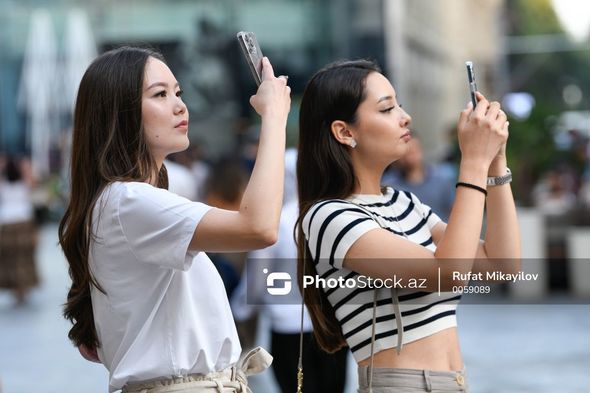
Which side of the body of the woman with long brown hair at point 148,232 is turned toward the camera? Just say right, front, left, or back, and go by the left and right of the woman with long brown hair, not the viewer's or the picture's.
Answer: right

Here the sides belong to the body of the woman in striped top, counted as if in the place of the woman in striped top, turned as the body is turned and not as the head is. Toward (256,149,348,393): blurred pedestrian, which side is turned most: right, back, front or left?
left

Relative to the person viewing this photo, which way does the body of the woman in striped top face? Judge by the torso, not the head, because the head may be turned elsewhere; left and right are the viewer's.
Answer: facing to the right of the viewer

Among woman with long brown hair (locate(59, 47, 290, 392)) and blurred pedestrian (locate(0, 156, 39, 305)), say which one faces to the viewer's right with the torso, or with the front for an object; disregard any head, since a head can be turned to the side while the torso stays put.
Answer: the woman with long brown hair

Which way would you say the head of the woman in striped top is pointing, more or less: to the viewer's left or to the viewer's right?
to the viewer's right
